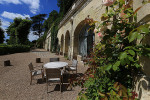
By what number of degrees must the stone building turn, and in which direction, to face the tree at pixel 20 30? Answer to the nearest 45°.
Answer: approximately 90° to its right

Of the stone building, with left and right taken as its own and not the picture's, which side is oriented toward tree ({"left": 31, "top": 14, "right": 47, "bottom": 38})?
right

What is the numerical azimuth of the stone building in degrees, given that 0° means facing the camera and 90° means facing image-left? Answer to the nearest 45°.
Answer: approximately 45°

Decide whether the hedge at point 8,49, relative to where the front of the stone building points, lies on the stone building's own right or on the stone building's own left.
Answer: on the stone building's own right
